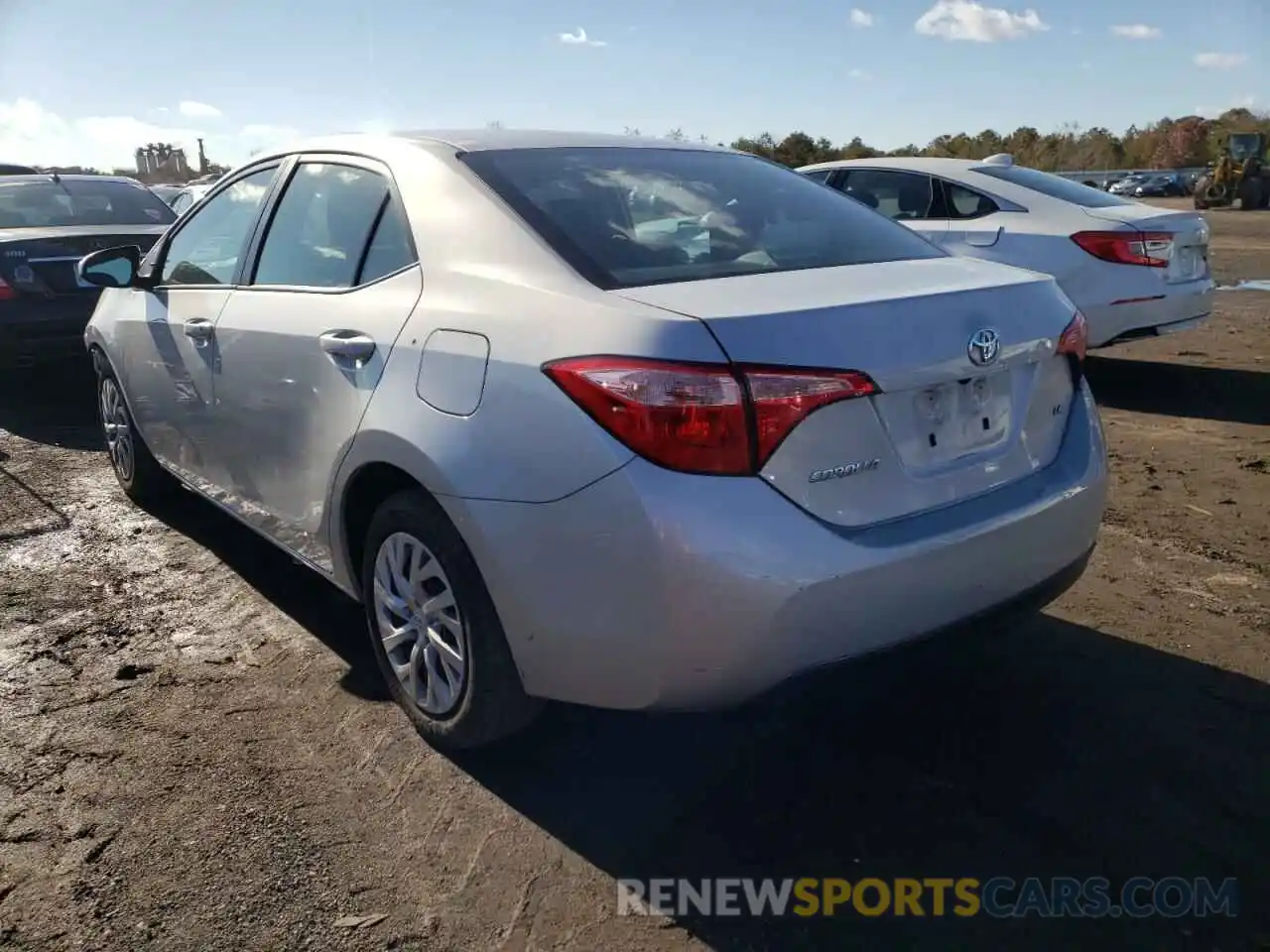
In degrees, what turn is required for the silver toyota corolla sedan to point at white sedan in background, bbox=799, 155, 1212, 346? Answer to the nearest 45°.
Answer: approximately 90° to its right

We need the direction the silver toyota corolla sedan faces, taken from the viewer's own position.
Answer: facing away from the viewer and to the left of the viewer

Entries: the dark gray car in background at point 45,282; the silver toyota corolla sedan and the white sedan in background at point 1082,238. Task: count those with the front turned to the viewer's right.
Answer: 0

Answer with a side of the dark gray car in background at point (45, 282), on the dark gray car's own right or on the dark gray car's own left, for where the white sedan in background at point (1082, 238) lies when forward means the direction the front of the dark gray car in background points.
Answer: on the dark gray car's own right

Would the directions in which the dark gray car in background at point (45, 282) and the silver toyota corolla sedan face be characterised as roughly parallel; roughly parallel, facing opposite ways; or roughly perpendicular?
roughly parallel

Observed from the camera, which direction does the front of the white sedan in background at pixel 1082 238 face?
facing away from the viewer and to the left of the viewer

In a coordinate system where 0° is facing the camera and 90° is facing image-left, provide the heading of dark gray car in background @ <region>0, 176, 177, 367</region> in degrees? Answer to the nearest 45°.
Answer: approximately 180°

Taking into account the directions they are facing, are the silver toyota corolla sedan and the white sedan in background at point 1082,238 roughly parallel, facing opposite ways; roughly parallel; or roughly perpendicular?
roughly parallel

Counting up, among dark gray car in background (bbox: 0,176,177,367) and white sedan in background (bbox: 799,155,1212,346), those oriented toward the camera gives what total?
0

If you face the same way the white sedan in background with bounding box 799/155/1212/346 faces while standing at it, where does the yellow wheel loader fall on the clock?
The yellow wheel loader is roughly at 2 o'clock from the white sedan in background.

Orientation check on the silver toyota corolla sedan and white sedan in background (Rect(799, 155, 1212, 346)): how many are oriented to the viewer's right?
0

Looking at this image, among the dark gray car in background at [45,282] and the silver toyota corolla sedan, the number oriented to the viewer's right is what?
0

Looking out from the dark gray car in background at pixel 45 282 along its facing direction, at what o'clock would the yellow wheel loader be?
The yellow wheel loader is roughly at 2 o'clock from the dark gray car in background.

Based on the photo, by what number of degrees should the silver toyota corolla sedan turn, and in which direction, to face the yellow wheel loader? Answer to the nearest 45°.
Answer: approximately 90° to its right

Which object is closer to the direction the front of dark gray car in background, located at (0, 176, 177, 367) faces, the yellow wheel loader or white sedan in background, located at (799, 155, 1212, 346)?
the yellow wheel loader

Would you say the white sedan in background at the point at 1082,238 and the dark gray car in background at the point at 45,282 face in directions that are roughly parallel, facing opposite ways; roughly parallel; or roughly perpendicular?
roughly parallel
